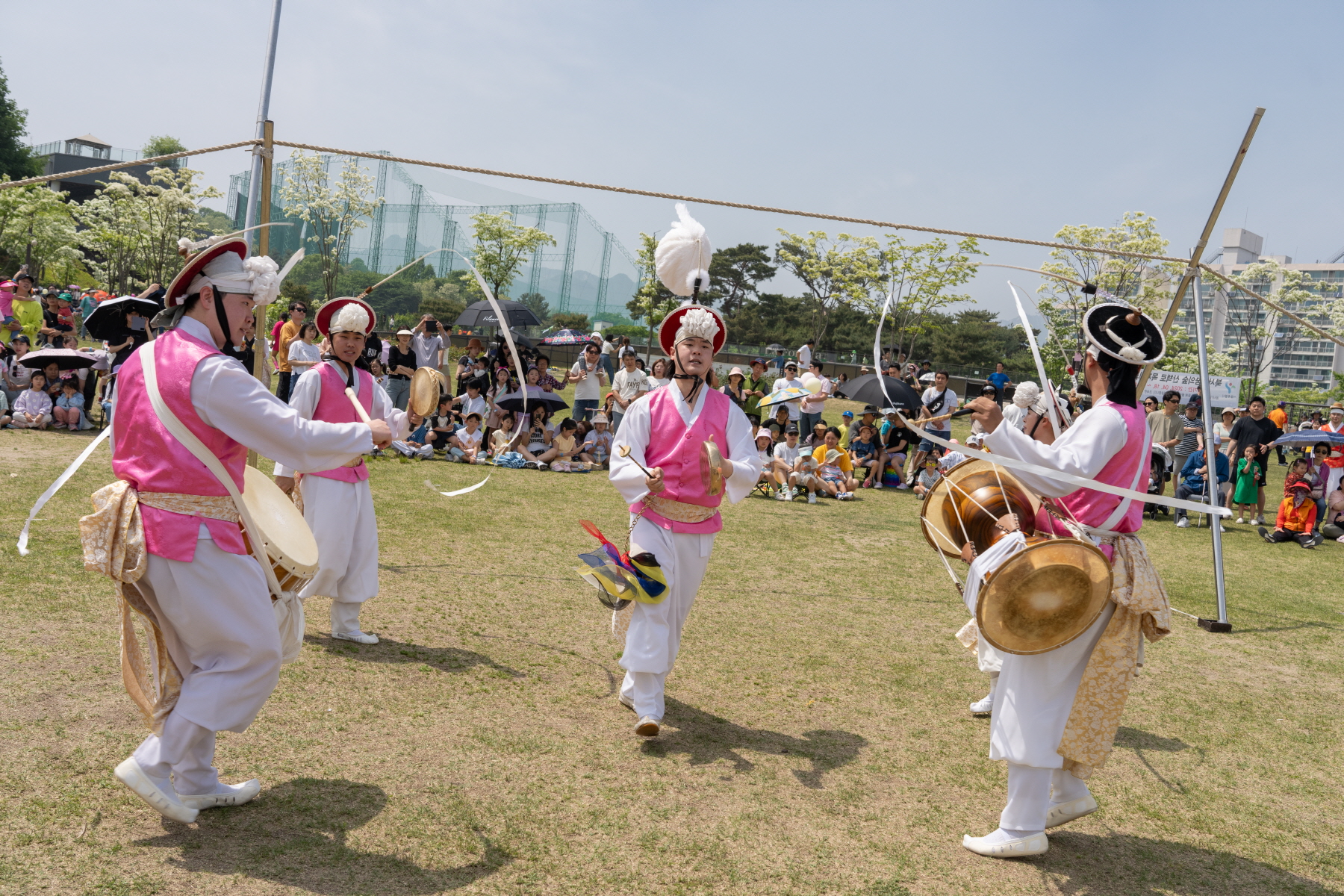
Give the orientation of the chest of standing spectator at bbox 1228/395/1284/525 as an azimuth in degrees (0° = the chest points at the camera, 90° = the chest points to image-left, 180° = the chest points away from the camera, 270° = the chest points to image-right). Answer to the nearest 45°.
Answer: approximately 0°

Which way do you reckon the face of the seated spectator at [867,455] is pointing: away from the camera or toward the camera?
toward the camera

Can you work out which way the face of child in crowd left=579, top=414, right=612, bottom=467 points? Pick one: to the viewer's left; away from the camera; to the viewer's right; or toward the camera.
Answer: toward the camera

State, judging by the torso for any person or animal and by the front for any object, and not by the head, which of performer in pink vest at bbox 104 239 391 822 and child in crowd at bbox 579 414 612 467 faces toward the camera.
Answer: the child in crowd

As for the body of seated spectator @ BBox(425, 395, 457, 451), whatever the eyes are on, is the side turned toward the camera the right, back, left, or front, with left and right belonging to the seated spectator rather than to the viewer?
front

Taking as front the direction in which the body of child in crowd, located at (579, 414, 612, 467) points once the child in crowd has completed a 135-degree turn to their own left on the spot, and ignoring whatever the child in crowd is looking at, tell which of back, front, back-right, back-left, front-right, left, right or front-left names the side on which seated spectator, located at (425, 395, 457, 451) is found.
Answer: back-left

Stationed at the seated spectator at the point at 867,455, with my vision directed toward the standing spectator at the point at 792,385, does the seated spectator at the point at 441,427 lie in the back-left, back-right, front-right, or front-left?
front-left

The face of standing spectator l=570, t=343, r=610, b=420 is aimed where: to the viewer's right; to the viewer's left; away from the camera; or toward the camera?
toward the camera

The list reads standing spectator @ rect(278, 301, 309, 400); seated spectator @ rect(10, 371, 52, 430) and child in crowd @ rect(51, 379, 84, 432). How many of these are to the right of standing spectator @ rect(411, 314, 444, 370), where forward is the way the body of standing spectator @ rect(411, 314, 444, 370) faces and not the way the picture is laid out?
3

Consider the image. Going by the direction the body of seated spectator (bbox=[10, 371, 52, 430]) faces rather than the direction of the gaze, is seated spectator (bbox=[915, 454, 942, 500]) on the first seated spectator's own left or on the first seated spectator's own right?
on the first seated spectator's own left

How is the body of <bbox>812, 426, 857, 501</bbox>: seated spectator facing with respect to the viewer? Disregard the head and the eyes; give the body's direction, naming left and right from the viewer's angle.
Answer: facing the viewer

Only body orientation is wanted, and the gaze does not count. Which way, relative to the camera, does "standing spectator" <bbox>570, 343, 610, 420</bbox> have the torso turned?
toward the camera

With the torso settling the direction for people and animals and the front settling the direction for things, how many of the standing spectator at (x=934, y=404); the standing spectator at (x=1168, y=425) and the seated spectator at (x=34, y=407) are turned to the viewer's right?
0

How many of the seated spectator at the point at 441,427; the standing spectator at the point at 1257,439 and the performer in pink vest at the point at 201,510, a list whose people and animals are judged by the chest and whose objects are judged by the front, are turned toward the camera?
2

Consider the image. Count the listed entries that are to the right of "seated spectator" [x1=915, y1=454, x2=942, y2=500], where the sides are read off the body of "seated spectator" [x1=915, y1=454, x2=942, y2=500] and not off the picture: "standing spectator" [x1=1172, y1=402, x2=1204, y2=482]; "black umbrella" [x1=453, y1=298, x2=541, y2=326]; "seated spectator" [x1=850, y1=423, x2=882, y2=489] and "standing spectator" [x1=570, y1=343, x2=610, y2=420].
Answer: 3

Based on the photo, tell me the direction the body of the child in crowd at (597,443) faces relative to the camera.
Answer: toward the camera

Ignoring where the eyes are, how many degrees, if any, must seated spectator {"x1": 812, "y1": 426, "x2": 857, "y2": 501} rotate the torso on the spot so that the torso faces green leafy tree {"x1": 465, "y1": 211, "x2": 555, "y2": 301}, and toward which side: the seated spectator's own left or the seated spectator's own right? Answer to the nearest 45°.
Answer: approximately 135° to the seated spectator's own right
